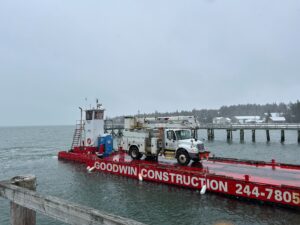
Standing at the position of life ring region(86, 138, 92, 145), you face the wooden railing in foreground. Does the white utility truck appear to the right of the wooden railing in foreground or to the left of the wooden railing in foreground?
left

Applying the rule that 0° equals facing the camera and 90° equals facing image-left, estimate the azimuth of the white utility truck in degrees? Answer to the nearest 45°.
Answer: approximately 315°

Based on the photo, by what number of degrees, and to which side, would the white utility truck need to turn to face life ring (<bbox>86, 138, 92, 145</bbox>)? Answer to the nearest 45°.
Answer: approximately 180°

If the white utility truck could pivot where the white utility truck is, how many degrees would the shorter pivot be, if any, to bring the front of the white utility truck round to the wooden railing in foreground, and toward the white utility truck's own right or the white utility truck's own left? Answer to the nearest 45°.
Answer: approximately 45° to the white utility truck's own right
